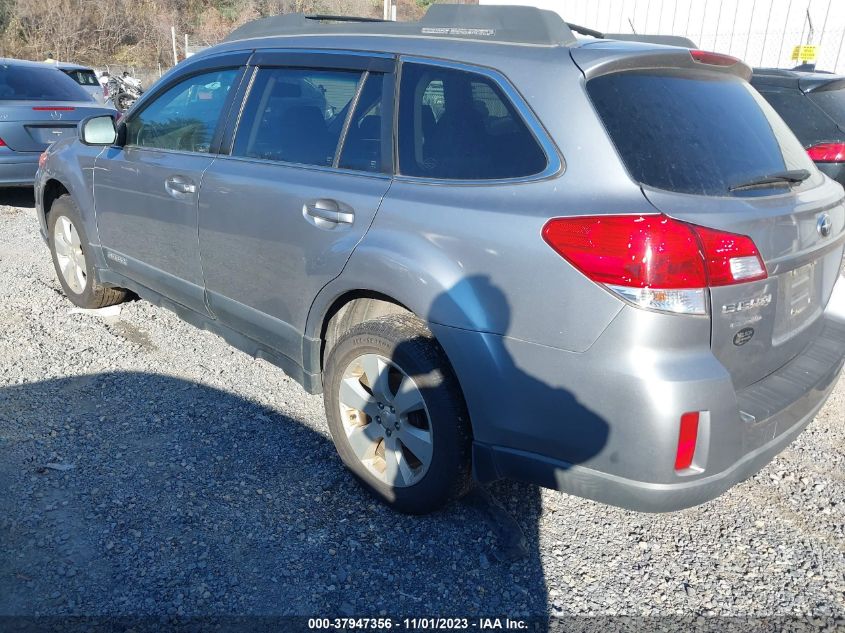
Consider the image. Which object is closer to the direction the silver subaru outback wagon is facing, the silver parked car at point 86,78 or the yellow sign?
the silver parked car

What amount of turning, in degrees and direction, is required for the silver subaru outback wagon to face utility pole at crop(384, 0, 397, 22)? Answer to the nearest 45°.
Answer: approximately 45° to its right

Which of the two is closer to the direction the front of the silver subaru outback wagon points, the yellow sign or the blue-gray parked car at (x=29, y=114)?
the blue-gray parked car

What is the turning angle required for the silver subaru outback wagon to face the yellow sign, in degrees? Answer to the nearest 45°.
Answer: approximately 90° to its right

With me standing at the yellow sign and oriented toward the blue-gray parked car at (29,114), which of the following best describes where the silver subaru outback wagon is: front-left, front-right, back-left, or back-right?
front-left

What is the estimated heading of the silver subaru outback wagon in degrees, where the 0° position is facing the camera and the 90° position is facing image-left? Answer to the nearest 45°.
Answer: approximately 135°

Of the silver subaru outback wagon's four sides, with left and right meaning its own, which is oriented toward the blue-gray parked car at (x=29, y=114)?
front
